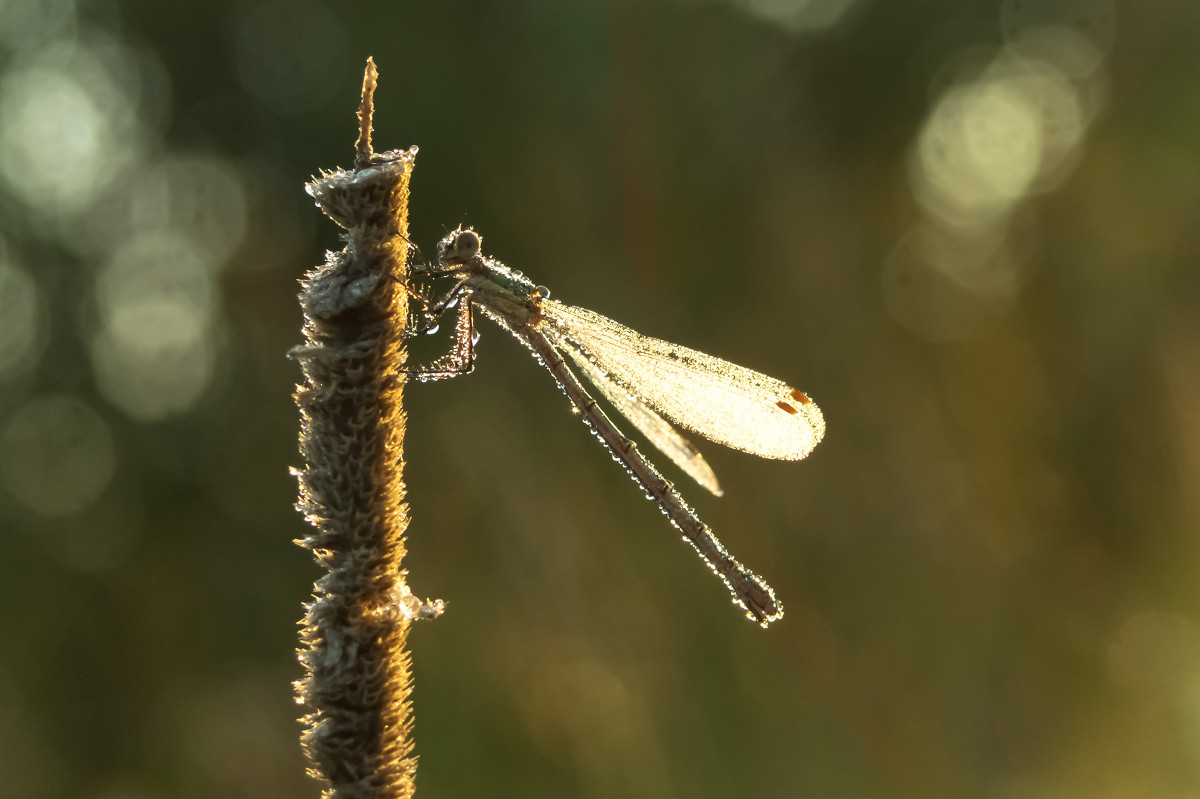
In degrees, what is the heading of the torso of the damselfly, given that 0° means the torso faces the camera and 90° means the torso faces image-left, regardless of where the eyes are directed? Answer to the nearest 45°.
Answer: approximately 90°
